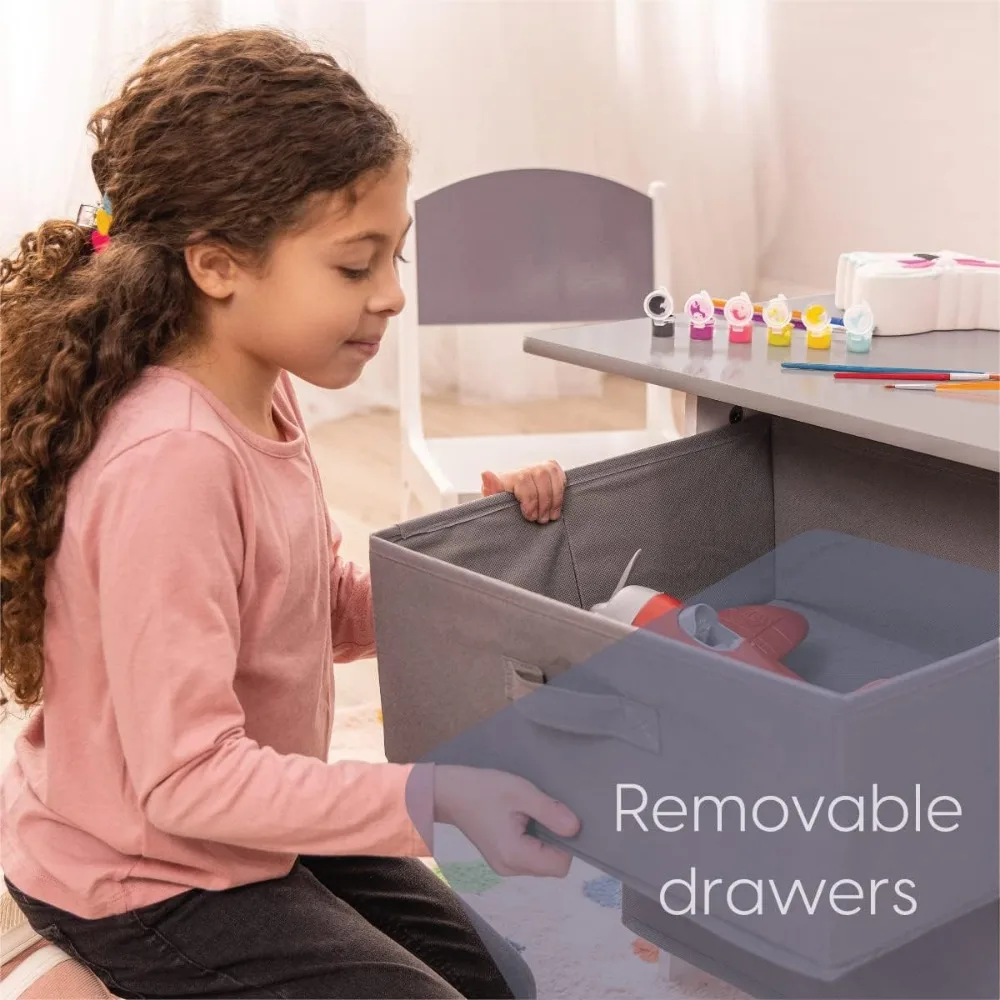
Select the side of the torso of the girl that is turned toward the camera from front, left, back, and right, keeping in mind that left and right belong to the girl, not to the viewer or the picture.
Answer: right

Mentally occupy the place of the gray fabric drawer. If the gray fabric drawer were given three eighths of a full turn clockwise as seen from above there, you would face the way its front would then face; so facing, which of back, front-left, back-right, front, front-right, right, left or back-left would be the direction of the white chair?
front

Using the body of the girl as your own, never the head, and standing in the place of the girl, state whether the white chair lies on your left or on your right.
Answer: on your left

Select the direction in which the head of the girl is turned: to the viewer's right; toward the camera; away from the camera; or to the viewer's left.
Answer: to the viewer's right
